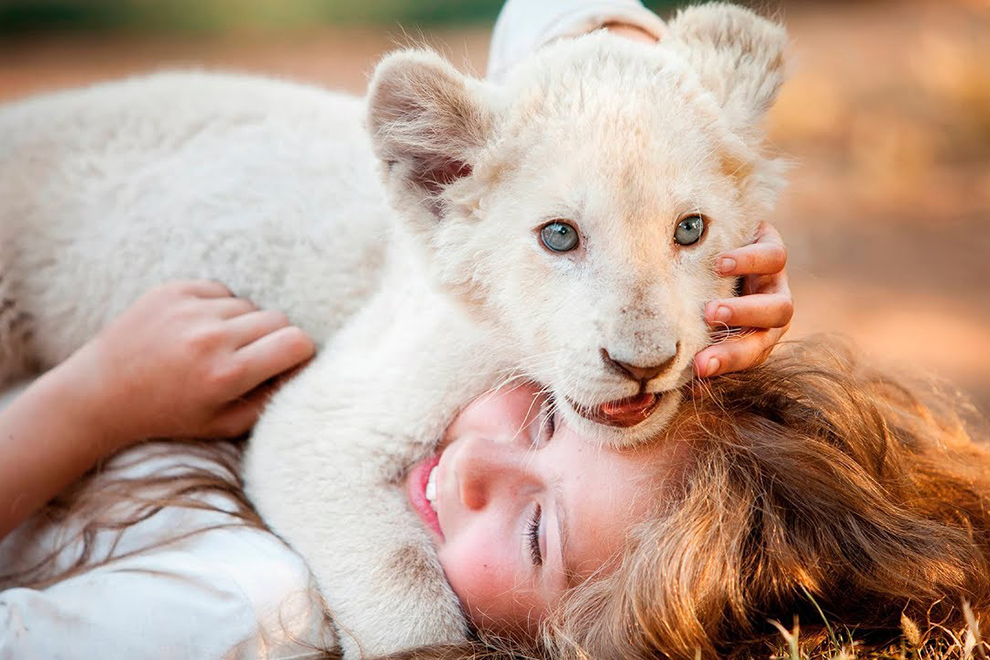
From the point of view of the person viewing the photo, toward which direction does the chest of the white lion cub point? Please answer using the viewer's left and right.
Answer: facing the viewer and to the right of the viewer
